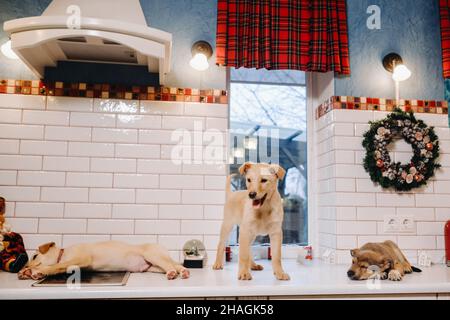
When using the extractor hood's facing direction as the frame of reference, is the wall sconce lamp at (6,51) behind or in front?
behind

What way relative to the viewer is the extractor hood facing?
toward the camera

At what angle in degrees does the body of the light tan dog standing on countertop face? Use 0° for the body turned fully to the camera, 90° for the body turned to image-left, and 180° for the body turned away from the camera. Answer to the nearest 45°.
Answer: approximately 315°

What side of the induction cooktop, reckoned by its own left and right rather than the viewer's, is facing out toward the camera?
front

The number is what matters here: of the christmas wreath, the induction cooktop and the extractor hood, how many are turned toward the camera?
3

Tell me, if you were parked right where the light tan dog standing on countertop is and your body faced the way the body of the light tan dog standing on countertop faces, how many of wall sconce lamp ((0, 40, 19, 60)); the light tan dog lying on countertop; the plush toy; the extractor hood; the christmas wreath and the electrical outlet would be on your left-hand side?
2
